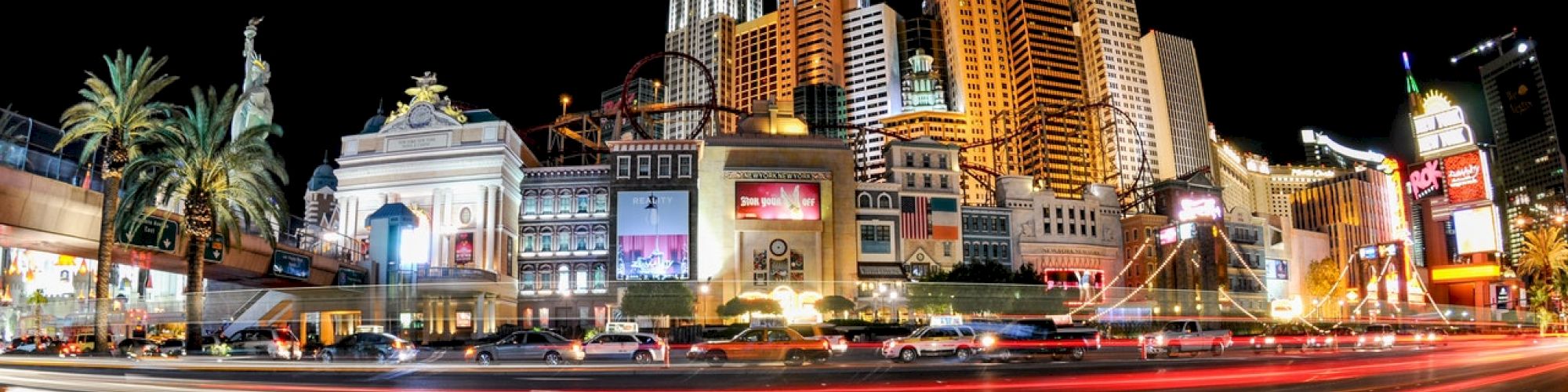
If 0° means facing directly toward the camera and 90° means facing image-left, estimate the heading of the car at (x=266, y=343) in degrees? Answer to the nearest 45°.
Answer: approximately 135°

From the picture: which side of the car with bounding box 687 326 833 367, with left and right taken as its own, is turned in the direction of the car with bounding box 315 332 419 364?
front

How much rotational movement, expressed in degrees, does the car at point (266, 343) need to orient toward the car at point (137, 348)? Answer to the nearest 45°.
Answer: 0° — it already faces it

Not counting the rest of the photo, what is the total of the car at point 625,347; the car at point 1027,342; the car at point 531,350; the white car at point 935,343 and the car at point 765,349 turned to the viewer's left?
5

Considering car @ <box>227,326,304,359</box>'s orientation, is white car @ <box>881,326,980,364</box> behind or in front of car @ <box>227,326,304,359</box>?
behind

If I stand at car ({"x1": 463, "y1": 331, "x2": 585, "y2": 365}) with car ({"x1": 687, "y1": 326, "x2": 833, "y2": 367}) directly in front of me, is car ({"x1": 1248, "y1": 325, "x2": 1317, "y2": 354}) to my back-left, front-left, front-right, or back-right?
front-left

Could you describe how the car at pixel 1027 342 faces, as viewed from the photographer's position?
facing to the left of the viewer

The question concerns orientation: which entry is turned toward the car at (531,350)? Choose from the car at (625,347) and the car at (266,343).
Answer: the car at (625,347)

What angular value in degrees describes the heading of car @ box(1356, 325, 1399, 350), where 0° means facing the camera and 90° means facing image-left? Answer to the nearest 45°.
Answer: approximately 45°

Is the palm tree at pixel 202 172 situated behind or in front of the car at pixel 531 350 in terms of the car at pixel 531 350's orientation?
in front

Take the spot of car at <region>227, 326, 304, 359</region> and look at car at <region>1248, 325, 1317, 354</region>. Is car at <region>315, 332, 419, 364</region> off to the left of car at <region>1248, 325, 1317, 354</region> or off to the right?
right

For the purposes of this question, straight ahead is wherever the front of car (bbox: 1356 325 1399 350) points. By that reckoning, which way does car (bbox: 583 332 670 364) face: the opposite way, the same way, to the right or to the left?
the same way

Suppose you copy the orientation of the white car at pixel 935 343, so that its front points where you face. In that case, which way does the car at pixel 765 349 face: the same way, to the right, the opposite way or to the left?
the same way

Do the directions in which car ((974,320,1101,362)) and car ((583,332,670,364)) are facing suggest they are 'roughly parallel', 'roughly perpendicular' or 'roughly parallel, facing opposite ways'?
roughly parallel

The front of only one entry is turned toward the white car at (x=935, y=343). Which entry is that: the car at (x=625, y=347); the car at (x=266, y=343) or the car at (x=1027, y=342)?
the car at (x=1027, y=342)

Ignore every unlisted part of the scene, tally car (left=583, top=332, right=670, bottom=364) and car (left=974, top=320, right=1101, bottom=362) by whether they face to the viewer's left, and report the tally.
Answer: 2

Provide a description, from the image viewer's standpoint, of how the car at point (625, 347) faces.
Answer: facing to the left of the viewer

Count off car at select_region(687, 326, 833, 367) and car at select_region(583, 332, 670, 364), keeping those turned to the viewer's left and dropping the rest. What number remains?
2

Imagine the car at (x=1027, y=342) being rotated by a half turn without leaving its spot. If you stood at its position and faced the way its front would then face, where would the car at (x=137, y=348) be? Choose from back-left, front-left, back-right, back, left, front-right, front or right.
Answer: back

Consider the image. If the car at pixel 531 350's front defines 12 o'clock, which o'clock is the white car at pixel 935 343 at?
The white car is roughly at 7 o'clock from the car.

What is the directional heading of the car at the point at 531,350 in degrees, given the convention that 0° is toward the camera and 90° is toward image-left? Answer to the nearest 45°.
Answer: approximately 90°

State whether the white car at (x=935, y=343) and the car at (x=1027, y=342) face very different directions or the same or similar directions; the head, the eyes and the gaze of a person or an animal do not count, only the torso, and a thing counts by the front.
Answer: same or similar directions

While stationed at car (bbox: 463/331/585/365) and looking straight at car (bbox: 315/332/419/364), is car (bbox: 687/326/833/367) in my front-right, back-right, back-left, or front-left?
back-left
